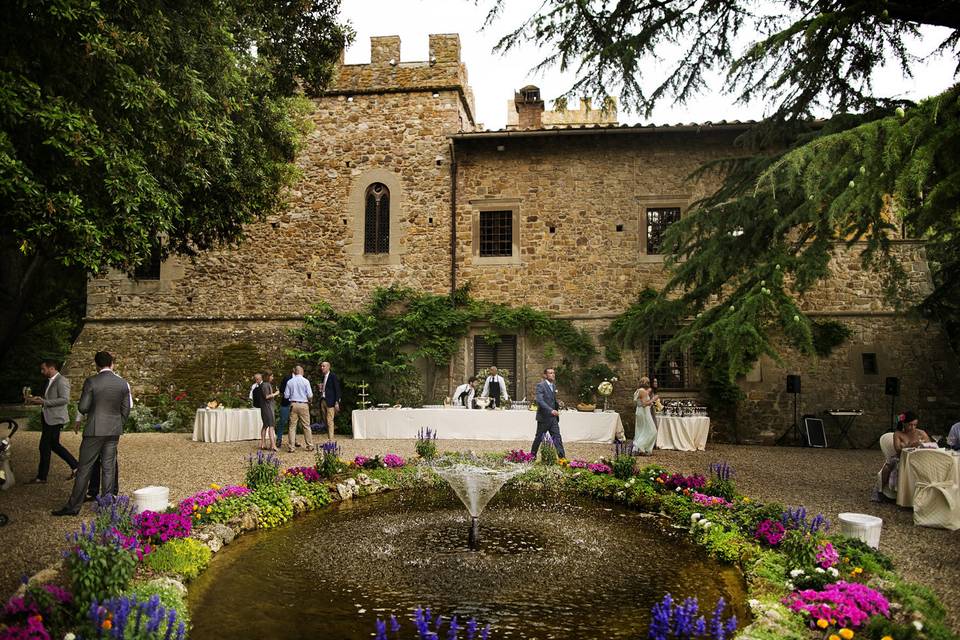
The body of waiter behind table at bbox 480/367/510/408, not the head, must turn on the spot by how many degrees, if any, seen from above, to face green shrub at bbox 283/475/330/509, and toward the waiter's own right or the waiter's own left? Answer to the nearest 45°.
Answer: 0° — they already face it

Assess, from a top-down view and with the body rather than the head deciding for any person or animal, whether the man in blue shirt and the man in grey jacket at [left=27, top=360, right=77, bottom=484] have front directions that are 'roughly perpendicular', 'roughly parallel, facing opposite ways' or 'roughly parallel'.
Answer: roughly perpendicular

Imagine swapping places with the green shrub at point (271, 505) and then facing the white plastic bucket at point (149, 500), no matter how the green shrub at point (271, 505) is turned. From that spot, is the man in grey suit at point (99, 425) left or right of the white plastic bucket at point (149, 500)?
right

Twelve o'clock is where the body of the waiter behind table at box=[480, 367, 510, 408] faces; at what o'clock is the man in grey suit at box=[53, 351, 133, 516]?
The man in grey suit is roughly at 1 o'clock from the waiter behind table.

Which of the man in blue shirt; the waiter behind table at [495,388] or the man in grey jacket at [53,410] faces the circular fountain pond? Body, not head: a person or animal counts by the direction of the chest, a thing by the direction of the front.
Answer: the waiter behind table

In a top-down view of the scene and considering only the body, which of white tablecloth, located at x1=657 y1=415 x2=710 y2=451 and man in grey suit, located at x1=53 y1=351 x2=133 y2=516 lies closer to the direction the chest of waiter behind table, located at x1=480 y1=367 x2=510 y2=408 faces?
the man in grey suit

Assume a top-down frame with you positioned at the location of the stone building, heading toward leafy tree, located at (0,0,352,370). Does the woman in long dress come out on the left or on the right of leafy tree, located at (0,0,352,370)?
left

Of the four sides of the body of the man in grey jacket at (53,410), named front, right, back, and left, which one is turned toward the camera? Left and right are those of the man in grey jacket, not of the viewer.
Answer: left
